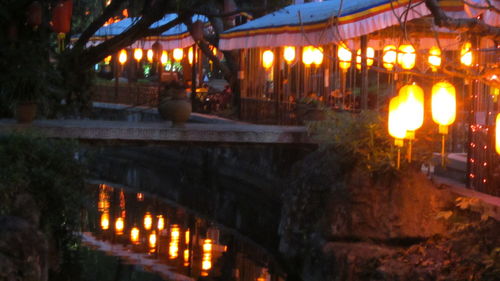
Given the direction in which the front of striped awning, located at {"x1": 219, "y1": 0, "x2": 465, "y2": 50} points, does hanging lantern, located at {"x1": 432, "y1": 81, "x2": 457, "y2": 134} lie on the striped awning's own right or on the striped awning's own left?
on the striped awning's own left

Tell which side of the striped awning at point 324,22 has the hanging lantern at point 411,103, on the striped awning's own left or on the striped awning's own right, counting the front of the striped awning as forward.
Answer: on the striped awning's own left

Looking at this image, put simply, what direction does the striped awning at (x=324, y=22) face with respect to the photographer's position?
facing the viewer and to the left of the viewer

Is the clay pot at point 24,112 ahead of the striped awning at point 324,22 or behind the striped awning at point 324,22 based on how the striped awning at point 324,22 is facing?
ahead
